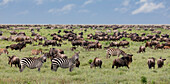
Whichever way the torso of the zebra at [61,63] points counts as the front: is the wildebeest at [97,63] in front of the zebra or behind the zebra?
in front

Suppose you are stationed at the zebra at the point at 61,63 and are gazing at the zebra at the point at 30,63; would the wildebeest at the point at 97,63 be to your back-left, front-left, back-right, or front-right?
back-right

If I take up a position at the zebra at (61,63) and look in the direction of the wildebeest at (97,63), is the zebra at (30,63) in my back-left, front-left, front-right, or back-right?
back-left

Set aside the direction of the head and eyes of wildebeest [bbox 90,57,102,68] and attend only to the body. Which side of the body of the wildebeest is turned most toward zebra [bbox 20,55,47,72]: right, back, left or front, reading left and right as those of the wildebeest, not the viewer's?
front

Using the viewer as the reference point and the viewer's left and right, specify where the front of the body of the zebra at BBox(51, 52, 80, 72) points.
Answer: facing to the right of the viewer

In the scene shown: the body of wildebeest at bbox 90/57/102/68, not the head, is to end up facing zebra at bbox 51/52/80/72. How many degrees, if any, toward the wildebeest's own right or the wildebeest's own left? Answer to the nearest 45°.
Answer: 0° — it already faces it

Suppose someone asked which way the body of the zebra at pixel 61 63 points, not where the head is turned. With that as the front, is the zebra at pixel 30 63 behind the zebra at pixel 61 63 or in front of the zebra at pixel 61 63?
behind
